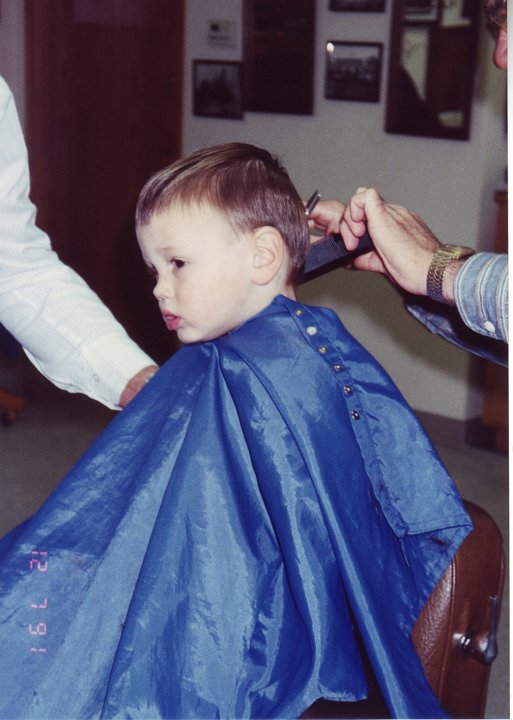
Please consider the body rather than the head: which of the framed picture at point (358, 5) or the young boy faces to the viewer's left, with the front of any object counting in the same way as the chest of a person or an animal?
the young boy

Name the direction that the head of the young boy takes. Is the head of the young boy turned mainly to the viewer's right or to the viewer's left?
to the viewer's left

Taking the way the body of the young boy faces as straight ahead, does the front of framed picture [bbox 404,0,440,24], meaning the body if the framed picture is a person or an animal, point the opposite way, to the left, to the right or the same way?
to the left

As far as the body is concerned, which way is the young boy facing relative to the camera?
to the viewer's left

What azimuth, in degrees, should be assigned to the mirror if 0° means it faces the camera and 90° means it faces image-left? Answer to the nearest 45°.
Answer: approximately 0°

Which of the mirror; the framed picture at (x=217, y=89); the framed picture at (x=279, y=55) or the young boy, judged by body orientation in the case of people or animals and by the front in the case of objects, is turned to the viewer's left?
the young boy

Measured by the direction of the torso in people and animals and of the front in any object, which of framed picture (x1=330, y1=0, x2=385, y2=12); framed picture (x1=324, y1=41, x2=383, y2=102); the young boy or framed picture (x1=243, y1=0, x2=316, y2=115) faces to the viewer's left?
the young boy

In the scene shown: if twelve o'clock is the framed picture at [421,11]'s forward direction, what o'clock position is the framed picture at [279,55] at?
the framed picture at [279,55] is roughly at 4 o'clock from the framed picture at [421,11].
